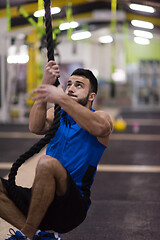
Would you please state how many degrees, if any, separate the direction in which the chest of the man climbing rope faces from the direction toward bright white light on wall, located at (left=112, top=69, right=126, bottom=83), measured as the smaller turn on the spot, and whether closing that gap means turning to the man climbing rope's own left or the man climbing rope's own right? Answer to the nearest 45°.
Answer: approximately 135° to the man climbing rope's own right

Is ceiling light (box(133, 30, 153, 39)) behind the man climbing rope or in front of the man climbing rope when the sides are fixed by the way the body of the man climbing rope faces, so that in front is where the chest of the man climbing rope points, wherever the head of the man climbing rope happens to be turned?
behind

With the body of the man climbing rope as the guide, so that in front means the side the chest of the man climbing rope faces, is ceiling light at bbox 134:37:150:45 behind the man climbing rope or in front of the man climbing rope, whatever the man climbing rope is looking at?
behind

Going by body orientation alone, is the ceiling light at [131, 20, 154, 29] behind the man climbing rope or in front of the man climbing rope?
behind
